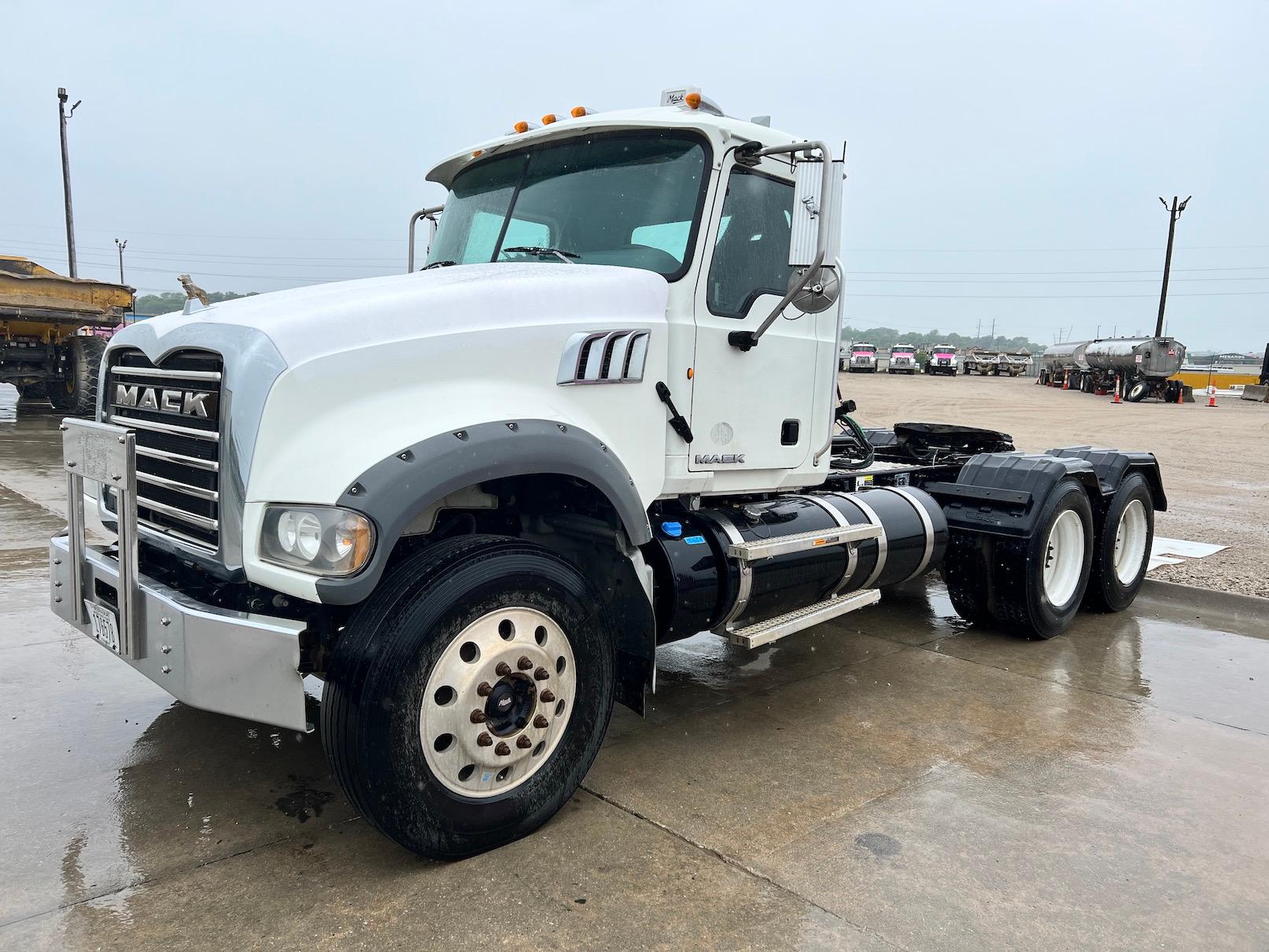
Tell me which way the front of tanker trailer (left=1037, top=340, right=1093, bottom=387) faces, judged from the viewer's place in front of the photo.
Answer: facing away from the viewer and to the left of the viewer

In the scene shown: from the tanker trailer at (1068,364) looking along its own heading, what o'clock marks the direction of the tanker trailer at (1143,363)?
the tanker trailer at (1143,363) is roughly at 7 o'clock from the tanker trailer at (1068,364).

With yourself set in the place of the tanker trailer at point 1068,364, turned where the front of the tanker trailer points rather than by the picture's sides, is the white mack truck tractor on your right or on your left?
on your left

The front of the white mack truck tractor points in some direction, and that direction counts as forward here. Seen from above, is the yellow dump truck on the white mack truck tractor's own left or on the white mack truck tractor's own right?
on the white mack truck tractor's own right

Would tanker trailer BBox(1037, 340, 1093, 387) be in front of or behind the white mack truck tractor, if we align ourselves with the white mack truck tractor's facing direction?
behind

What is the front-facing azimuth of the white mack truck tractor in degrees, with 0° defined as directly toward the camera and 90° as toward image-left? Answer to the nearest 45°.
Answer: approximately 45°
